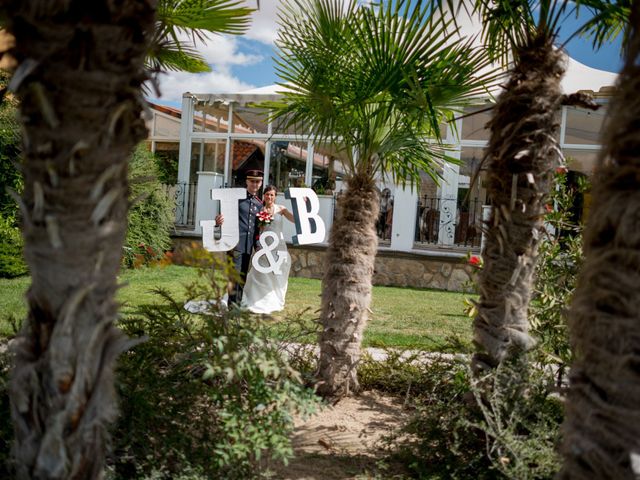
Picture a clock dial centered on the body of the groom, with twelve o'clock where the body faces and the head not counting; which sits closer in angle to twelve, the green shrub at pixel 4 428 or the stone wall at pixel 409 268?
the green shrub

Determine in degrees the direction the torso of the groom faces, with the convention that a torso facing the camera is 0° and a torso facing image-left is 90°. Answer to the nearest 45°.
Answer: approximately 0°

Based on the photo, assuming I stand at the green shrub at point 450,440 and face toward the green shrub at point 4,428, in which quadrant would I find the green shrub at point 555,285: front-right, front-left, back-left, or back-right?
back-right

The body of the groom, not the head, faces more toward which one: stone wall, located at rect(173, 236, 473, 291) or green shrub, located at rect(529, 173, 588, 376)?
the green shrub

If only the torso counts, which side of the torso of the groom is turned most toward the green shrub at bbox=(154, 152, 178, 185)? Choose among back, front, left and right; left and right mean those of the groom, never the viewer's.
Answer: back

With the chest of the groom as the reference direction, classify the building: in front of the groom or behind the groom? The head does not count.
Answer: behind
